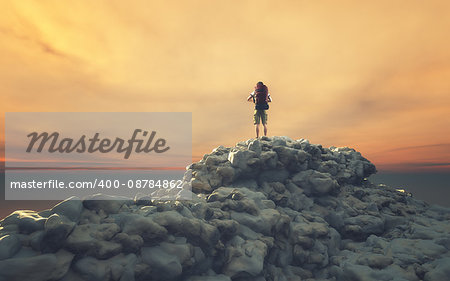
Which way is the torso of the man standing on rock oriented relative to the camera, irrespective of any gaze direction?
away from the camera

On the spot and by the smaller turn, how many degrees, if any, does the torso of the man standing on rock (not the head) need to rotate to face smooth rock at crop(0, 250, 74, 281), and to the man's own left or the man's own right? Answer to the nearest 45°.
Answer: approximately 135° to the man's own left

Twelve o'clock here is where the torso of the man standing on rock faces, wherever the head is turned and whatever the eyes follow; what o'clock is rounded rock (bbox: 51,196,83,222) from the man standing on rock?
The rounded rock is roughly at 7 o'clock from the man standing on rock.
